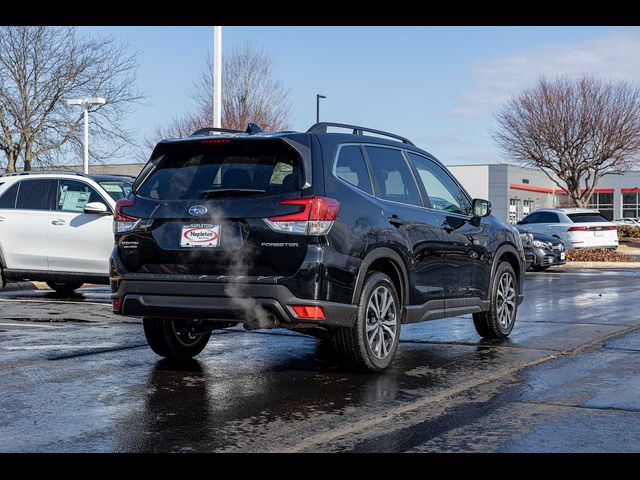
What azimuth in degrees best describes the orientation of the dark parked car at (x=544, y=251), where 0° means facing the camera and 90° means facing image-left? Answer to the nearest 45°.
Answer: approximately 315°

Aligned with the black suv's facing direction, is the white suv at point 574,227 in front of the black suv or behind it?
in front

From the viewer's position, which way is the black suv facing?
facing away from the viewer and to the right of the viewer

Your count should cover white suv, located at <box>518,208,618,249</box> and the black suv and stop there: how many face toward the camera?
0

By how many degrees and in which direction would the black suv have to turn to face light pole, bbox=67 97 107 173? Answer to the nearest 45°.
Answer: approximately 45° to its left

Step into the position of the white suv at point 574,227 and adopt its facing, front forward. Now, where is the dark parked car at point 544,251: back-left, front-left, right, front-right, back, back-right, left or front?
back-left

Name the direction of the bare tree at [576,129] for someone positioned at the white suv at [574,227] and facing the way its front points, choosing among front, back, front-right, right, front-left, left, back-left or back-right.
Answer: front-right

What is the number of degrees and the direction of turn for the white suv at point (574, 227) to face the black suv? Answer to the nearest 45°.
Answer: approximately 135° to its left

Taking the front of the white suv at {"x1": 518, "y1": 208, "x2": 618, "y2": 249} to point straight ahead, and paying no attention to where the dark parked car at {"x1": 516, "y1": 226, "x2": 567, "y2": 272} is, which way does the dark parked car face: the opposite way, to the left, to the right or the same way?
the opposite way

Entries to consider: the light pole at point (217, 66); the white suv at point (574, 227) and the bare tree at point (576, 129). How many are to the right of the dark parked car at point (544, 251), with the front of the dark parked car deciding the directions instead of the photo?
1

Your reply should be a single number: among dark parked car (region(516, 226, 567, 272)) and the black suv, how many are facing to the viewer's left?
0

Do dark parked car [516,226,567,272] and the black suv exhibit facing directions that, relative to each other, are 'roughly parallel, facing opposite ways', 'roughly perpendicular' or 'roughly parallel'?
roughly perpendicular

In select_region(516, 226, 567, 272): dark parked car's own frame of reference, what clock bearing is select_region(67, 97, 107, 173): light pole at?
The light pole is roughly at 5 o'clock from the dark parked car.

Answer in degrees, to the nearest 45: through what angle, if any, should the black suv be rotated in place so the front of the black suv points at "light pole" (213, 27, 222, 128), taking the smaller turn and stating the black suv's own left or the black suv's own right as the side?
approximately 45° to the black suv's own left

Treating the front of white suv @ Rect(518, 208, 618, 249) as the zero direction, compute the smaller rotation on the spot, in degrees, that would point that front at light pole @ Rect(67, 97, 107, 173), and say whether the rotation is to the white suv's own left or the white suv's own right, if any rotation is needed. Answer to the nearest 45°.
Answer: approximately 45° to the white suv's own left

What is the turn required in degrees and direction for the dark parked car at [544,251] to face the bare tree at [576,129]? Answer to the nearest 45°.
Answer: approximately 135° to its left

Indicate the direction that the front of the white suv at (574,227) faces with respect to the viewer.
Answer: facing away from the viewer and to the left of the viewer
